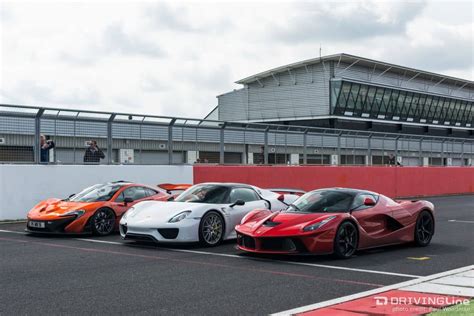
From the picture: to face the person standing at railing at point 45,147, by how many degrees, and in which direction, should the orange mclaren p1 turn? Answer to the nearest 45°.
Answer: approximately 135° to its right

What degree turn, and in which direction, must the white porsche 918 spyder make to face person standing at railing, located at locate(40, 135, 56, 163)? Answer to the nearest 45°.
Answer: approximately 90° to its right

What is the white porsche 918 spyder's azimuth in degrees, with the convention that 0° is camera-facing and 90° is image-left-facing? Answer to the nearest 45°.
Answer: approximately 45°

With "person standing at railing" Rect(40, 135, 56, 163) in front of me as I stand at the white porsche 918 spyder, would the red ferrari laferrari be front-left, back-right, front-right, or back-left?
back-right

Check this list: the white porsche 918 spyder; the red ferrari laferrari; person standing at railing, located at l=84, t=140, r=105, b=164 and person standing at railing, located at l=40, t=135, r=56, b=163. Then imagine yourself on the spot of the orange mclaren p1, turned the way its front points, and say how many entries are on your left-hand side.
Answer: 2

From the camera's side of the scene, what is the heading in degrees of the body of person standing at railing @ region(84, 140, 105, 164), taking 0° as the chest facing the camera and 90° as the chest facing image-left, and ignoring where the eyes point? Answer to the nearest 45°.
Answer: approximately 0°

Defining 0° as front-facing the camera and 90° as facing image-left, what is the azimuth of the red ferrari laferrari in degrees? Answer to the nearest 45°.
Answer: approximately 45°

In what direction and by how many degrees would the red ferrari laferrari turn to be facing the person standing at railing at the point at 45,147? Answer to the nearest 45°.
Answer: approximately 90° to its right

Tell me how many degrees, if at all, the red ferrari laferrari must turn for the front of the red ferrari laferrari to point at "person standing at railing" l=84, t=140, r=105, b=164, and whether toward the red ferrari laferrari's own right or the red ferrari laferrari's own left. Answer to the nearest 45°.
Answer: approximately 90° to the red ferrari laferrari's own right

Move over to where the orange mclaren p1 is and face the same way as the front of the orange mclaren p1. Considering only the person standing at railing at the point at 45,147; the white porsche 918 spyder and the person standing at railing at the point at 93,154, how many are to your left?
1

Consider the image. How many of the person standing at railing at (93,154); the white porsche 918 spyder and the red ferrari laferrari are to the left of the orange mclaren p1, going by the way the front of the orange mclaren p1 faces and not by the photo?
2

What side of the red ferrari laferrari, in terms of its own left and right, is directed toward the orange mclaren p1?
right

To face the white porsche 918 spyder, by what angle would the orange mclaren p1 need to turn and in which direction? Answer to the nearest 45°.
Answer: approximately 90° to its left
